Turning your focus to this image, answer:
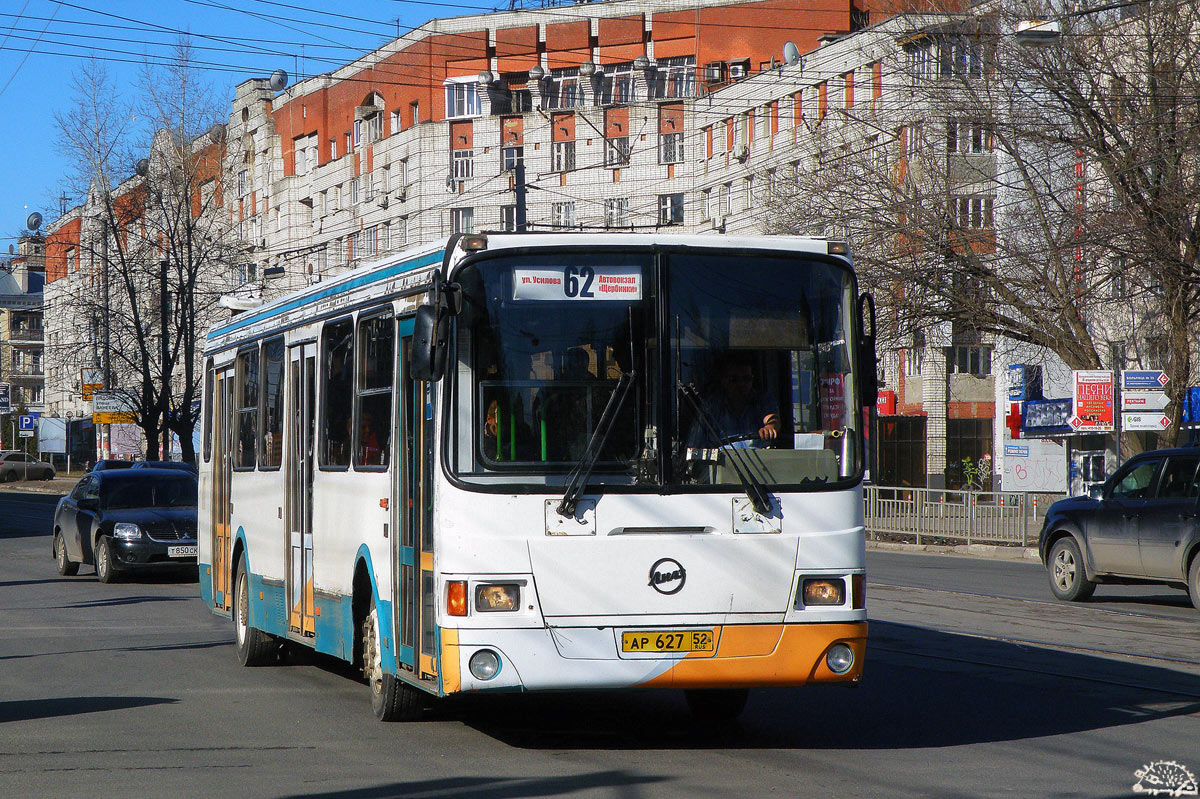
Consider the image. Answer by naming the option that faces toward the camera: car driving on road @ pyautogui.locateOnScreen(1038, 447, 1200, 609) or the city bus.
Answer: the city bus

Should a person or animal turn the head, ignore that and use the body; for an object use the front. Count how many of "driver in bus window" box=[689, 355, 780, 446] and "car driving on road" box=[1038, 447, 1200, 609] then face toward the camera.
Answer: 1

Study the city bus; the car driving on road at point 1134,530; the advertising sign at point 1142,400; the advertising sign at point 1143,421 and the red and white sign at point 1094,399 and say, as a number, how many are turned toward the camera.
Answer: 4

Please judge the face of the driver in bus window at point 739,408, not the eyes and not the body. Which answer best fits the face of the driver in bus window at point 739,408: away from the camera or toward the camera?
toward the camera

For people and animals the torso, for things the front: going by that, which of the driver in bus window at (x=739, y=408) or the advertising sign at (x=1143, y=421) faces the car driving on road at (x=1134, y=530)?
the advertising sign

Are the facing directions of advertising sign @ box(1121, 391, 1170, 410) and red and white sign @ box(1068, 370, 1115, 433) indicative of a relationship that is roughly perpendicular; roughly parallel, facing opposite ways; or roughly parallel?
roughly parallel

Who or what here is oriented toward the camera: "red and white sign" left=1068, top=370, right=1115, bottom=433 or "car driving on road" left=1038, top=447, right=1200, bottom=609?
the red and white sign

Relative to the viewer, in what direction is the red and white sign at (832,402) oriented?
toward the camera

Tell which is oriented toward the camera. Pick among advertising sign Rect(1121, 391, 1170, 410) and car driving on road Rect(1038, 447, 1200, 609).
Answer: the advertising sign

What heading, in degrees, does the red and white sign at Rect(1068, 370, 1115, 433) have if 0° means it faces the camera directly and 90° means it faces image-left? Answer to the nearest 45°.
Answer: approximately 0°

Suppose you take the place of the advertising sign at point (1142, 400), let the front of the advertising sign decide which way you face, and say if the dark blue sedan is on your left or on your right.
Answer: on your right

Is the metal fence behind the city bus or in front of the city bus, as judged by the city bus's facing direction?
behind

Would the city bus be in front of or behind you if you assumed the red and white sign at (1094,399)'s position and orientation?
in front

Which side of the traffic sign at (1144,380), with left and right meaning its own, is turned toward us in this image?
front

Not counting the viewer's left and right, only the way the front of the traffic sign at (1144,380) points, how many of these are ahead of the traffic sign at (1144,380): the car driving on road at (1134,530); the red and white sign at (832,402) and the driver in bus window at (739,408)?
3

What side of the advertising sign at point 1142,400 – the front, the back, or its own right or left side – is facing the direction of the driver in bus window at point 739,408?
front

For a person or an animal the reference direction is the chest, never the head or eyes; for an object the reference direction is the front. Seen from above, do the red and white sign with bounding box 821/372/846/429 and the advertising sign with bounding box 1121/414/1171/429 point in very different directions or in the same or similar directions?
same or similar directions

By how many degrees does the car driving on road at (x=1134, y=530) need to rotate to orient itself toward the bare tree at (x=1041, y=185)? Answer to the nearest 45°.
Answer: approximately 45° to its right
